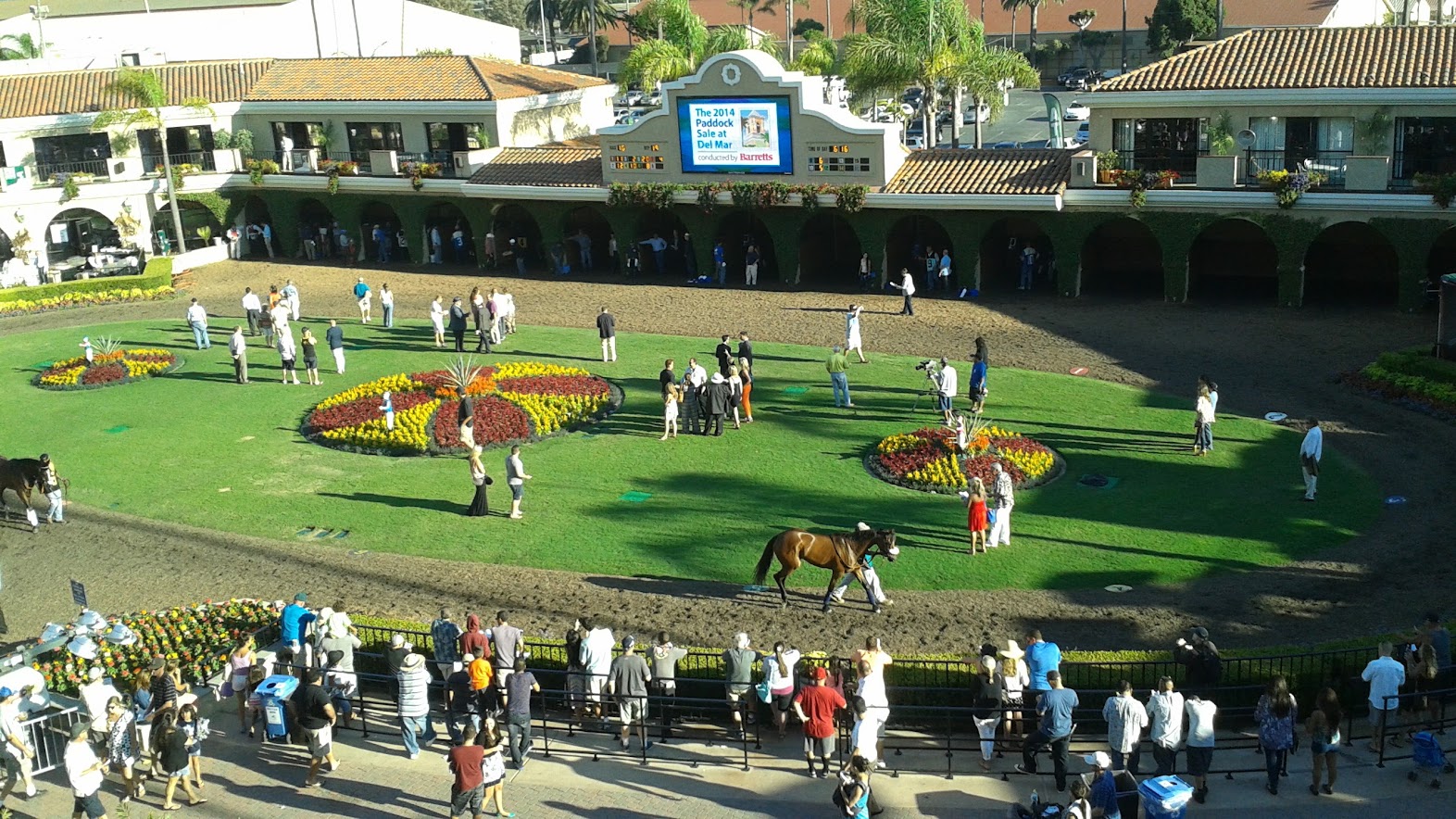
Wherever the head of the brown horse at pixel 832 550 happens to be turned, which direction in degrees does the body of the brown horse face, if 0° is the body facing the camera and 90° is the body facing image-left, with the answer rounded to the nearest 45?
approximately 270°

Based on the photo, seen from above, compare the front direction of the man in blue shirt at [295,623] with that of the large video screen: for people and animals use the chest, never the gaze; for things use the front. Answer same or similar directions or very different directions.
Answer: very different directions

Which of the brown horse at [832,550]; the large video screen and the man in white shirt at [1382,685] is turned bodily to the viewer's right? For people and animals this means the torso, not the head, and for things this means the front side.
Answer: the brown horse

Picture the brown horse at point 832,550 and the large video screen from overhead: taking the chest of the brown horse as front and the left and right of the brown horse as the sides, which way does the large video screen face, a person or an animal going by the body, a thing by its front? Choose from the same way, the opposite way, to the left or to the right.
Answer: to the right

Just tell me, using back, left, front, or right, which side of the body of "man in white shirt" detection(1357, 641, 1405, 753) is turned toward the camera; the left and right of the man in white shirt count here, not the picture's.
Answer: back

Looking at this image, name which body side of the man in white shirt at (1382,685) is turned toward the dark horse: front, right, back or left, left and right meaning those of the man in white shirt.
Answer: left

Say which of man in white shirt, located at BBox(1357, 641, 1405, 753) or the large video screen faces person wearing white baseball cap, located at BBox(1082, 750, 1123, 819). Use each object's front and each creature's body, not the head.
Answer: the large video screen

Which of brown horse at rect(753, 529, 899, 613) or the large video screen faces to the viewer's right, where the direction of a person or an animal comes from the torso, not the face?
the brown horse

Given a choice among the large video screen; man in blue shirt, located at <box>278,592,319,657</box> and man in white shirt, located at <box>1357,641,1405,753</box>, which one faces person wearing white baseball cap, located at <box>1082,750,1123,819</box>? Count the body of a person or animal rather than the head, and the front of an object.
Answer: the large video screen

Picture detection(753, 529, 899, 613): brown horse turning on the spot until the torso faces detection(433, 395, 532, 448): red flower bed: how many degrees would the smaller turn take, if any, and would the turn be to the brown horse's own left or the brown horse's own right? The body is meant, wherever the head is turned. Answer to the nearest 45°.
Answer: approximately 135° to the brown horse's own left

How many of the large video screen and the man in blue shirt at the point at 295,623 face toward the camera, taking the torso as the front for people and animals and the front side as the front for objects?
1

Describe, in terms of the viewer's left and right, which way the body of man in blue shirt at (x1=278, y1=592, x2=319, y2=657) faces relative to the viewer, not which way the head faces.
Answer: facing away from the viewer and to the right of the viewer

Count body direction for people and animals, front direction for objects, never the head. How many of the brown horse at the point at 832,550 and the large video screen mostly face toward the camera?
1
